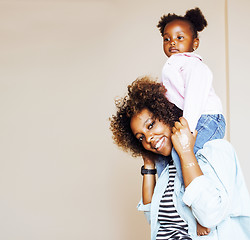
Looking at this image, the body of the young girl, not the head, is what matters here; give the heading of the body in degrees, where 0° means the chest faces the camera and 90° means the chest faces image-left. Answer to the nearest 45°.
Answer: approximately 45°
